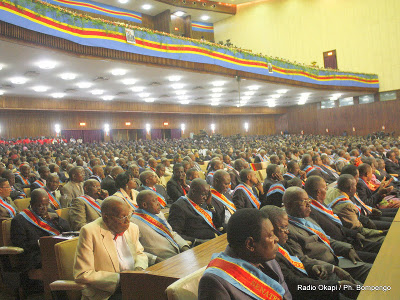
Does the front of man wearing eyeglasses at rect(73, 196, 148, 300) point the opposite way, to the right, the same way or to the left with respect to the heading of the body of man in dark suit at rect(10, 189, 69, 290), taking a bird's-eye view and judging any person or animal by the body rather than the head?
the same way

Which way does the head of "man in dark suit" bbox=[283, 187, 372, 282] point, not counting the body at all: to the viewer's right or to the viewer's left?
to the viewer's right

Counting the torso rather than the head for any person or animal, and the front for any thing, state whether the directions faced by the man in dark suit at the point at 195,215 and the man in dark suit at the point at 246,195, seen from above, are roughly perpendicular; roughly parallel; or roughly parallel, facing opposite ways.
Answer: roughly parallel

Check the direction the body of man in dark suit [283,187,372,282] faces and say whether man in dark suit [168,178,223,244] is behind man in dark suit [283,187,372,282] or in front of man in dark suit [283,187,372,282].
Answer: behind

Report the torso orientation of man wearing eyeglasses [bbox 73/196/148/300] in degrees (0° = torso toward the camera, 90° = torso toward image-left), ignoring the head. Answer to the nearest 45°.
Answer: approximately 315°

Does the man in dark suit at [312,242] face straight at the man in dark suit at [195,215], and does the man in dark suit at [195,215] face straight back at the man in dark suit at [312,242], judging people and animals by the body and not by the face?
no

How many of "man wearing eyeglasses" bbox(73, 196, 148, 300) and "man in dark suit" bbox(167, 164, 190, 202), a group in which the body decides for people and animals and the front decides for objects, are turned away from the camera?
0

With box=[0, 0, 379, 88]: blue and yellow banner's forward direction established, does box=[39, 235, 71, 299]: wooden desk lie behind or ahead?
ahead

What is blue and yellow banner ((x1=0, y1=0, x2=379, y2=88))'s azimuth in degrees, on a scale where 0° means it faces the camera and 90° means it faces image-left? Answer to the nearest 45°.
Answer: approximately 315°

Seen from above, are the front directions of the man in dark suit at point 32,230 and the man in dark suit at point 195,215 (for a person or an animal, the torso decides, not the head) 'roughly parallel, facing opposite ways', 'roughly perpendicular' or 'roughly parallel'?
roughly parallel
